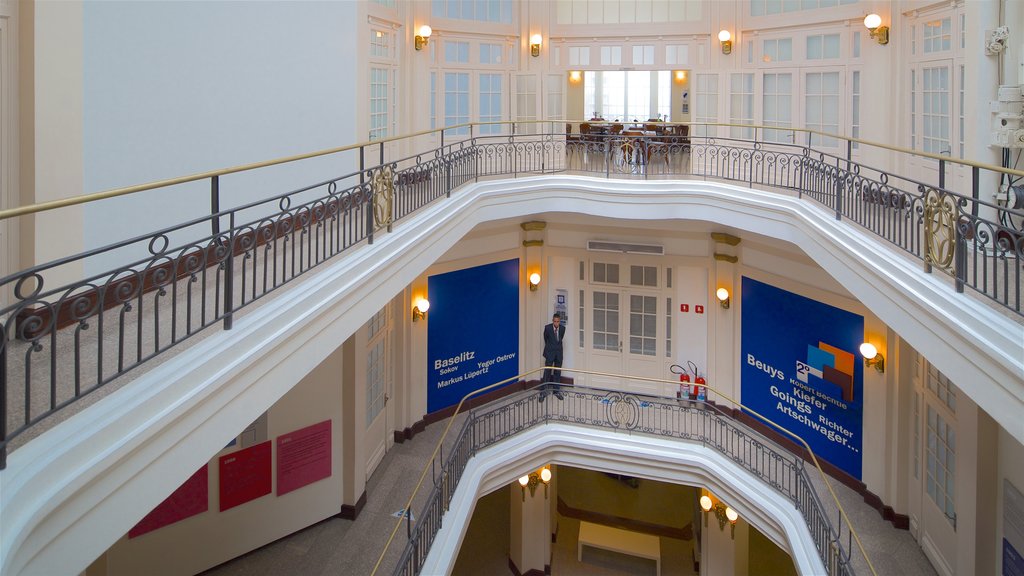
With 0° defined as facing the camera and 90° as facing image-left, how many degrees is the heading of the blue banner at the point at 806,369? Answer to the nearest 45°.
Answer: approximately 45°

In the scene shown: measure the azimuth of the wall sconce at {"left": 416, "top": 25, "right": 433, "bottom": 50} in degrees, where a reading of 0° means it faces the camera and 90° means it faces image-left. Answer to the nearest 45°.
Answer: approximately 315°

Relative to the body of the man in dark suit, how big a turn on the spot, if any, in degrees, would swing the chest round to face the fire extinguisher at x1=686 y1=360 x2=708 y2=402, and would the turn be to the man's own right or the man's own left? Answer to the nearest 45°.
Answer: approximately 90° to the man's own left

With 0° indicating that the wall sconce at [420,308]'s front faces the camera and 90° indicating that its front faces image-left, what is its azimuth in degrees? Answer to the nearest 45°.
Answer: approximately 315°

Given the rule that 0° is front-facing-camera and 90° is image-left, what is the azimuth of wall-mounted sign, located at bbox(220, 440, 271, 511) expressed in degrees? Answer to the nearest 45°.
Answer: approximately 315°

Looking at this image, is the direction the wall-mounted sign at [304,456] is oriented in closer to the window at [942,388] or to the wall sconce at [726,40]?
the window
